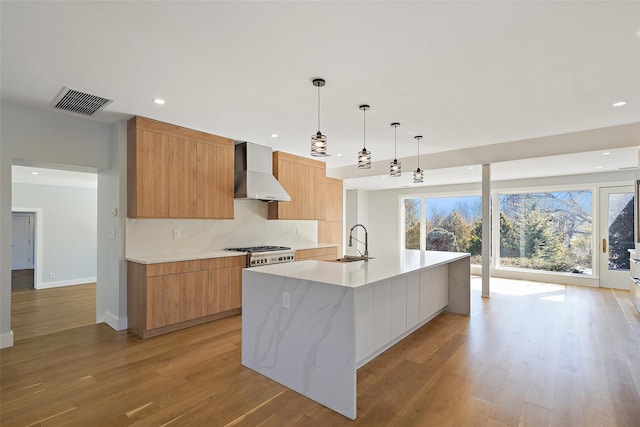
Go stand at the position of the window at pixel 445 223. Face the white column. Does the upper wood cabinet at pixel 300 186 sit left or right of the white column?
right

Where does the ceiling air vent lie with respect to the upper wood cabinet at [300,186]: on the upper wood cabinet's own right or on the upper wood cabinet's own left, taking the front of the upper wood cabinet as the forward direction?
on the upper wood cabinet's own right

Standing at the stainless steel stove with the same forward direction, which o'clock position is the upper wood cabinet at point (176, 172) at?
The upper wood cabinet is roughly at 4 o'clock from the stainless steel stove.

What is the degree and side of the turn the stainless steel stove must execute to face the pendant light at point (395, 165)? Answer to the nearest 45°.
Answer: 0° — it already faces it

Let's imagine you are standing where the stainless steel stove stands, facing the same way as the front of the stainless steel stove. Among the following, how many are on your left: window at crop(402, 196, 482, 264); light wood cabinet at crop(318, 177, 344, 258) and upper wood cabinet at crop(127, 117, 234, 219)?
2

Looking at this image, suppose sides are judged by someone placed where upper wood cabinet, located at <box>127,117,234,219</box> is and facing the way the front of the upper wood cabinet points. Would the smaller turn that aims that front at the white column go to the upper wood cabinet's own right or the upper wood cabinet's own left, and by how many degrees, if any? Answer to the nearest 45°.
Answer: approximately 45° to the upper wood cabinet's own left

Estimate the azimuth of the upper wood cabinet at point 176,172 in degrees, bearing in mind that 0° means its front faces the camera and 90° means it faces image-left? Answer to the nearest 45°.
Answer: approximately 315°

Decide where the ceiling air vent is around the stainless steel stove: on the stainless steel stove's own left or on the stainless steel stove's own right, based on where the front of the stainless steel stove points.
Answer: on the stainless steel stove's own right

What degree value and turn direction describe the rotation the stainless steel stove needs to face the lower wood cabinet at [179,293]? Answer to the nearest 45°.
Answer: approximately 90° to its right

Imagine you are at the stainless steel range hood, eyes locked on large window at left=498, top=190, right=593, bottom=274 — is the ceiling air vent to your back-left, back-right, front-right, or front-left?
back-right

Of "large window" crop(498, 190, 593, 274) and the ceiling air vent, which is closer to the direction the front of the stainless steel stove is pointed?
the large window

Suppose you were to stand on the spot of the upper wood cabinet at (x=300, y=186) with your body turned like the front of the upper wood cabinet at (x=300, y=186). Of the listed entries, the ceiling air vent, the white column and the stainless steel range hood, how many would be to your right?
2
